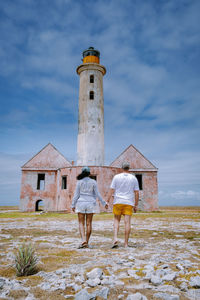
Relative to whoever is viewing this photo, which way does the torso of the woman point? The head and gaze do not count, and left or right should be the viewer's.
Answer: facing away from the viewer

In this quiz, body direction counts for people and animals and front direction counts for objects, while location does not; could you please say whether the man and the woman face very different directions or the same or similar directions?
same or similar directions

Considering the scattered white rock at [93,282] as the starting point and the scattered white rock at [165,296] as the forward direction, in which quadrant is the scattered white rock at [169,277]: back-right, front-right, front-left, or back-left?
front-left

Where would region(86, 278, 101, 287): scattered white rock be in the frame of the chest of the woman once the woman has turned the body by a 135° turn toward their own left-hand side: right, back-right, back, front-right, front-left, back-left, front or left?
front-left

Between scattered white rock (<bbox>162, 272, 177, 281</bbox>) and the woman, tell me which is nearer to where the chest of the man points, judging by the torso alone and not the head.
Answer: the woman

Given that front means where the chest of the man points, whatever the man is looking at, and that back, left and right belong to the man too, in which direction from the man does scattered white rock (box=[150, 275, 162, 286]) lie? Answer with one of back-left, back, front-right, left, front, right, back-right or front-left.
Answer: back

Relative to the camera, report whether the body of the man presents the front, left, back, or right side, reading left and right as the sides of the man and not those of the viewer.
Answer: back

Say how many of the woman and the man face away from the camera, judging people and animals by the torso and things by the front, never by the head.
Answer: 2

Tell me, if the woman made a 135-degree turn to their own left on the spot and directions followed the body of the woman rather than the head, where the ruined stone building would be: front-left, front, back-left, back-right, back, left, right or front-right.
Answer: back-right

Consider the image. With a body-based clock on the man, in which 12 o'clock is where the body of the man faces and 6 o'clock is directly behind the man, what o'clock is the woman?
The woman is roughly at 9 o'clock from the man.

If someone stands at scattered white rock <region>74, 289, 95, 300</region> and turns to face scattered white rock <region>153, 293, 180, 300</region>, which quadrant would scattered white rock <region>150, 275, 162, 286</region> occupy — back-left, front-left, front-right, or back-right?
front-left

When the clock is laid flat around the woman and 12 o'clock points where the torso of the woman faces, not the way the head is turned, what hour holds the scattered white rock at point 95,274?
The scattered white rock is roughly at 6 o'clock from the woman.

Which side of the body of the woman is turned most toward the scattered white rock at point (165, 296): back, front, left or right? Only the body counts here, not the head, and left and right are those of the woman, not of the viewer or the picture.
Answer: back

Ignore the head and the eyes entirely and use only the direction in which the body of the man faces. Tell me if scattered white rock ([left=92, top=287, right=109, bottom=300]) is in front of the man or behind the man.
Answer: behind

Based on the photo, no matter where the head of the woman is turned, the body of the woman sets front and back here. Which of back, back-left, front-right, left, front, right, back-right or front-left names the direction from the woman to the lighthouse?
front
